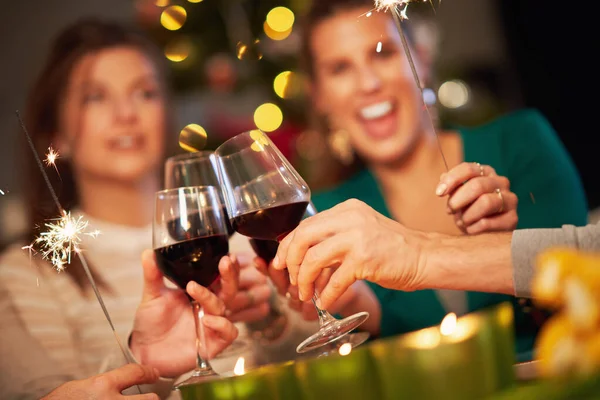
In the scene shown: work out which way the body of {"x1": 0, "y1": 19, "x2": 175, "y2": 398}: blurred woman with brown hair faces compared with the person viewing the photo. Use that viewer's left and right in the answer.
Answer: facing the viewer and to the right of the viewer

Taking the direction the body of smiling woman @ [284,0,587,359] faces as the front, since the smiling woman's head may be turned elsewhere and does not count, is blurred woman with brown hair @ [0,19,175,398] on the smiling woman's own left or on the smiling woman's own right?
on the smiling woman's own right

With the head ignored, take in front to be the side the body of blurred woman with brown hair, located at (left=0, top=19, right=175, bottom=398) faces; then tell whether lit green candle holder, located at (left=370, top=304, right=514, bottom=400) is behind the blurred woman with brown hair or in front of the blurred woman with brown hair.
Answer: in front

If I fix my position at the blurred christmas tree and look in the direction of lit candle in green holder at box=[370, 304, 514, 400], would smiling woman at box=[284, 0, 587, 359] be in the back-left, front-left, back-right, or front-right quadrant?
front-left

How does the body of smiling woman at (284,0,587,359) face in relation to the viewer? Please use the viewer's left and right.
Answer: facing the viewer

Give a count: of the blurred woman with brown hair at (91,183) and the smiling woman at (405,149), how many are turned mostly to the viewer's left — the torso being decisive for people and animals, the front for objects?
0
